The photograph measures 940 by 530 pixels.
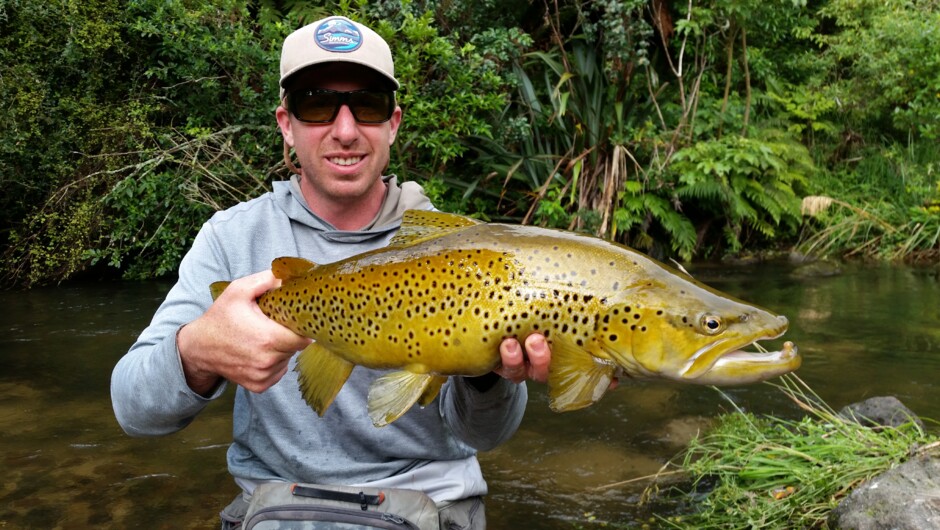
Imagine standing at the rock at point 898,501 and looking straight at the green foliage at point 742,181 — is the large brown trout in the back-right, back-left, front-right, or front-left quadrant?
back-left

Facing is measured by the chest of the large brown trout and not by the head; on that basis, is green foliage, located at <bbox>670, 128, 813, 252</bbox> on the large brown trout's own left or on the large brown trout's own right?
on the large brown trout's own left

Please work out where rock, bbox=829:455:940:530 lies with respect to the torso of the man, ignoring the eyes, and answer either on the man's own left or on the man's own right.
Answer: on the man's own left

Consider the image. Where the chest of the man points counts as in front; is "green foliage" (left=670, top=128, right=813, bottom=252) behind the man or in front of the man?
behind

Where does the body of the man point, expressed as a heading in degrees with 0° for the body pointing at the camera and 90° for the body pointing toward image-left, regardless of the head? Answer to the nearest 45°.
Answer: approximately 0°

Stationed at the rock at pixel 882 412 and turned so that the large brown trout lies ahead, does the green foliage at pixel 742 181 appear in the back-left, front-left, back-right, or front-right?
back-right

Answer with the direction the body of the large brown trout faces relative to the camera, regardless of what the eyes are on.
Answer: to the viewer's right
